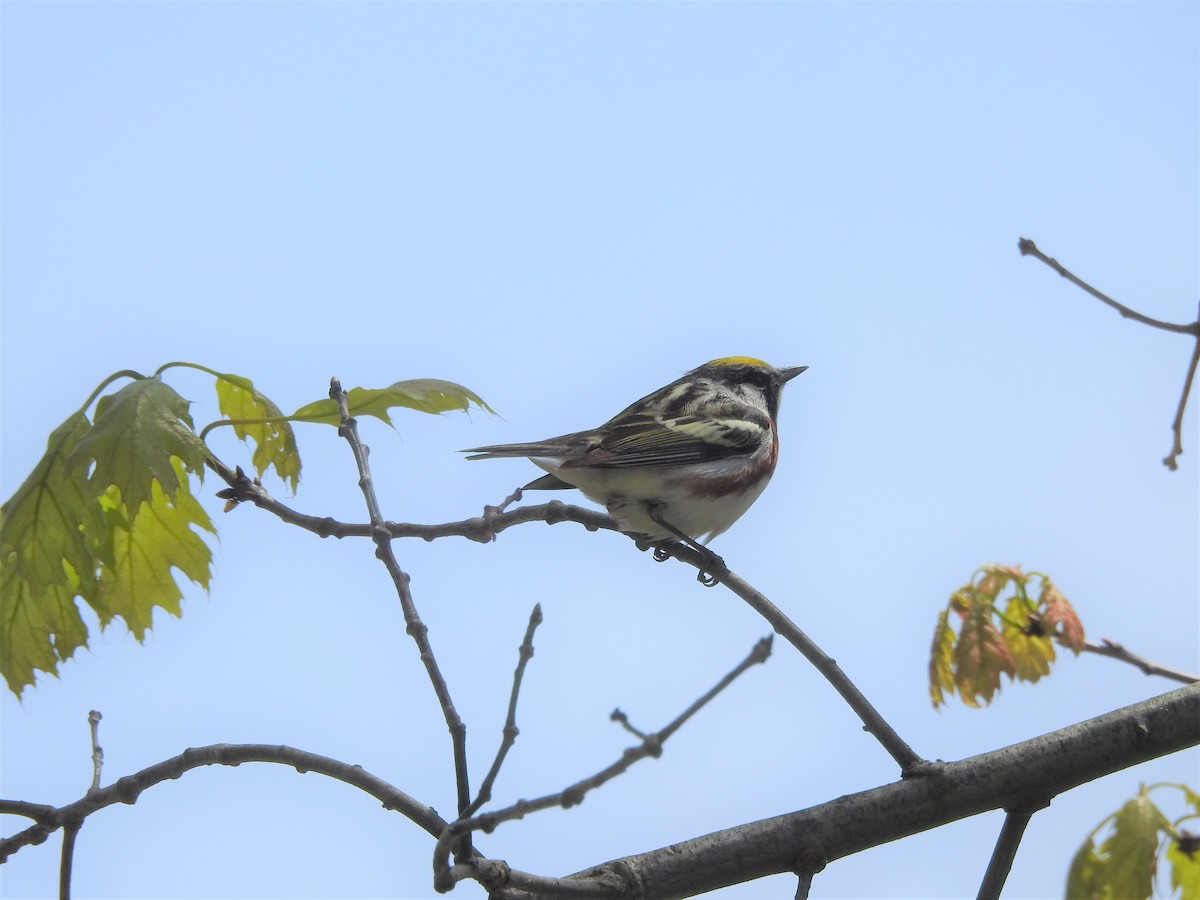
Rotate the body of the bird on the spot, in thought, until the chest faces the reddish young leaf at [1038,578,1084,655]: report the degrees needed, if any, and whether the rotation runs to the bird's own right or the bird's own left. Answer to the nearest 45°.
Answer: approximately 45° to the bird's own right

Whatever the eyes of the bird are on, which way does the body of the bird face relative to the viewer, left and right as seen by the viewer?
facing to the right of the viewer

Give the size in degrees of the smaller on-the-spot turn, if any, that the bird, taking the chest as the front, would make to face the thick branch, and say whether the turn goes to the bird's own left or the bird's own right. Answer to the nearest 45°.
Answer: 0° — it already faces it
